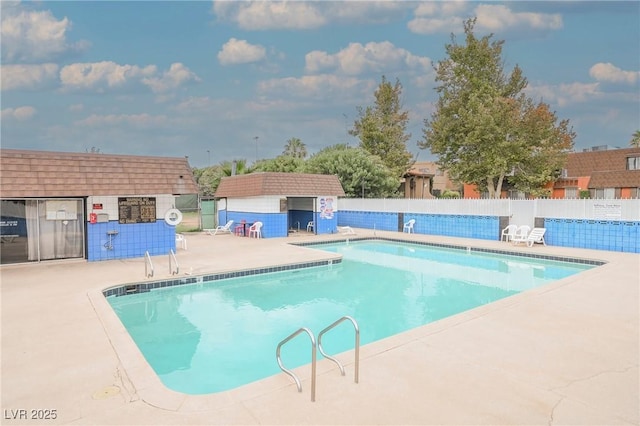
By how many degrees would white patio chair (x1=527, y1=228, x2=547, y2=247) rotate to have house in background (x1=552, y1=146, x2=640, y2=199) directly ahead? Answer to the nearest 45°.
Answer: approximately 135° to its right

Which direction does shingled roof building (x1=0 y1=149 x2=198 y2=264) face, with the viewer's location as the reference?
facing the viewer

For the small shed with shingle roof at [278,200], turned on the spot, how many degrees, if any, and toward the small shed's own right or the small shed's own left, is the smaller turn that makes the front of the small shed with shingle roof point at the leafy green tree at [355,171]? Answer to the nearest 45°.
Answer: approximately 90° to the small shed's own left

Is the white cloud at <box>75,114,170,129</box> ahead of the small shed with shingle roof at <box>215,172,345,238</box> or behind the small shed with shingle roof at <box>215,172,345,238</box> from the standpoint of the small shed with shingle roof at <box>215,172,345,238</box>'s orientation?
behind

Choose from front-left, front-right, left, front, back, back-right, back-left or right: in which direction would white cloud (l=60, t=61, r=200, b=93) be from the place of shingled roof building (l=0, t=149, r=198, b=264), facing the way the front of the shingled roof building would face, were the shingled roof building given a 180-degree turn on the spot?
front

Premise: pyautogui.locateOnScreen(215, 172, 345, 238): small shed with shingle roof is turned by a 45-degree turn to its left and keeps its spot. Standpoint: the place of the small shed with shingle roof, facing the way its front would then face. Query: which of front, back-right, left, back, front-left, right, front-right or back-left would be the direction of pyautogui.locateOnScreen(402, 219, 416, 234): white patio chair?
front

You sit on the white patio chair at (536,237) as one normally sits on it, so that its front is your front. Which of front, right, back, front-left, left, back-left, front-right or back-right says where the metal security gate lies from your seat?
front-right

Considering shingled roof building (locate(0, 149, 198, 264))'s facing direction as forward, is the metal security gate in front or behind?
behind

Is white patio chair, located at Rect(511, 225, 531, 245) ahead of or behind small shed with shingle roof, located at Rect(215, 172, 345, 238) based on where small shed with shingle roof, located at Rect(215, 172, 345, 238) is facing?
ahead

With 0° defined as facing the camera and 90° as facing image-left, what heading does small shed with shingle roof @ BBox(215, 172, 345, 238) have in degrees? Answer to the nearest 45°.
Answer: approximately 315°

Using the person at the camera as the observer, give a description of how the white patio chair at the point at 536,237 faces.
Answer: facing the viewer and to the left of the viewer

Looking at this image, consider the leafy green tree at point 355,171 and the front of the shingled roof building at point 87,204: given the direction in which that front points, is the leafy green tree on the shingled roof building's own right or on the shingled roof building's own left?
on the shingled roof building's own left

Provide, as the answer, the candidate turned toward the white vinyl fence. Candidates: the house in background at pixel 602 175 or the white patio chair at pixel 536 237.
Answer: the house in background

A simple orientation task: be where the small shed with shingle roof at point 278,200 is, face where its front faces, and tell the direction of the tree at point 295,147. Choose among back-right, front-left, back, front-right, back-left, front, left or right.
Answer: back-left

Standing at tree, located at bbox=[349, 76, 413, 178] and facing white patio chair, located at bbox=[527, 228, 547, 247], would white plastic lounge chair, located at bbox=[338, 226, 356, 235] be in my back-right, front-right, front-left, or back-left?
front-right

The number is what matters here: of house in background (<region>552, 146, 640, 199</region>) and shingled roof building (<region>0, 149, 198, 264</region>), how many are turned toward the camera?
2

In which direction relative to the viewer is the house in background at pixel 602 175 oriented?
toward the camera
